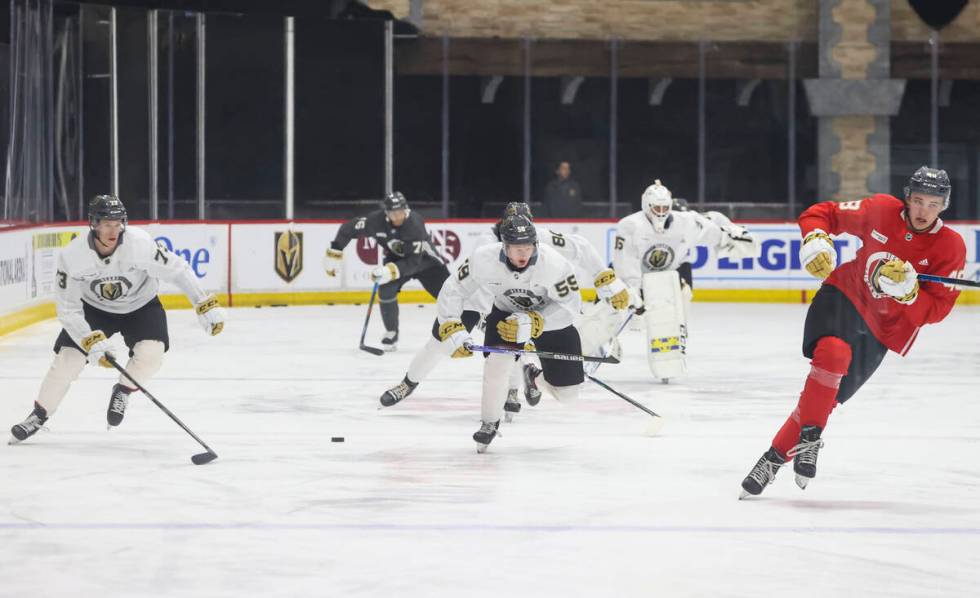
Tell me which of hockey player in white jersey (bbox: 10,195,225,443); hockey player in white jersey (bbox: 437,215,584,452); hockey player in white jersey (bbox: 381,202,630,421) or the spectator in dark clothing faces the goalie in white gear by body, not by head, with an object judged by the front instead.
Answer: the spectator in dark clothing

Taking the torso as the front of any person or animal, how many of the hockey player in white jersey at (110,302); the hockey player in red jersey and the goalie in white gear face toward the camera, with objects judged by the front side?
3

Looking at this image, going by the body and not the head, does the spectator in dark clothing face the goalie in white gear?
yes

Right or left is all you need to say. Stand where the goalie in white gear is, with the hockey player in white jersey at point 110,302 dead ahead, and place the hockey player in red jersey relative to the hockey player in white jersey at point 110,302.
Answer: left

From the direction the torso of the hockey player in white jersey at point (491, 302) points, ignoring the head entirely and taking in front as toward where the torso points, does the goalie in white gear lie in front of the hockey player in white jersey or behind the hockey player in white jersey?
behind

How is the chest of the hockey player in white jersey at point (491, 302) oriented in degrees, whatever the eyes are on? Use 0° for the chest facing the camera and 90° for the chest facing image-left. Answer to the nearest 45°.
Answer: approximately 0°

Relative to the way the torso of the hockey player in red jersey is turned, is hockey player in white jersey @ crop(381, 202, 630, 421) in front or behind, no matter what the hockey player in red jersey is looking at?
behind

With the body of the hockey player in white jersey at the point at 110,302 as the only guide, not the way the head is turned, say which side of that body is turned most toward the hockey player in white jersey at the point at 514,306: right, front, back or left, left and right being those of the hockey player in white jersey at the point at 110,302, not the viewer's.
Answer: left

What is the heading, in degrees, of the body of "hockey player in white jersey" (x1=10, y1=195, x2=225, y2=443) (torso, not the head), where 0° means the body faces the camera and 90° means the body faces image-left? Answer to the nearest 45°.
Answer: approximately 0°

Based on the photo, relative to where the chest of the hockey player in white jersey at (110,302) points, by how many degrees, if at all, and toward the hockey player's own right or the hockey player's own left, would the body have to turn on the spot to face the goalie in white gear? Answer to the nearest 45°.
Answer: approximately 135° to the hockey player's own left
